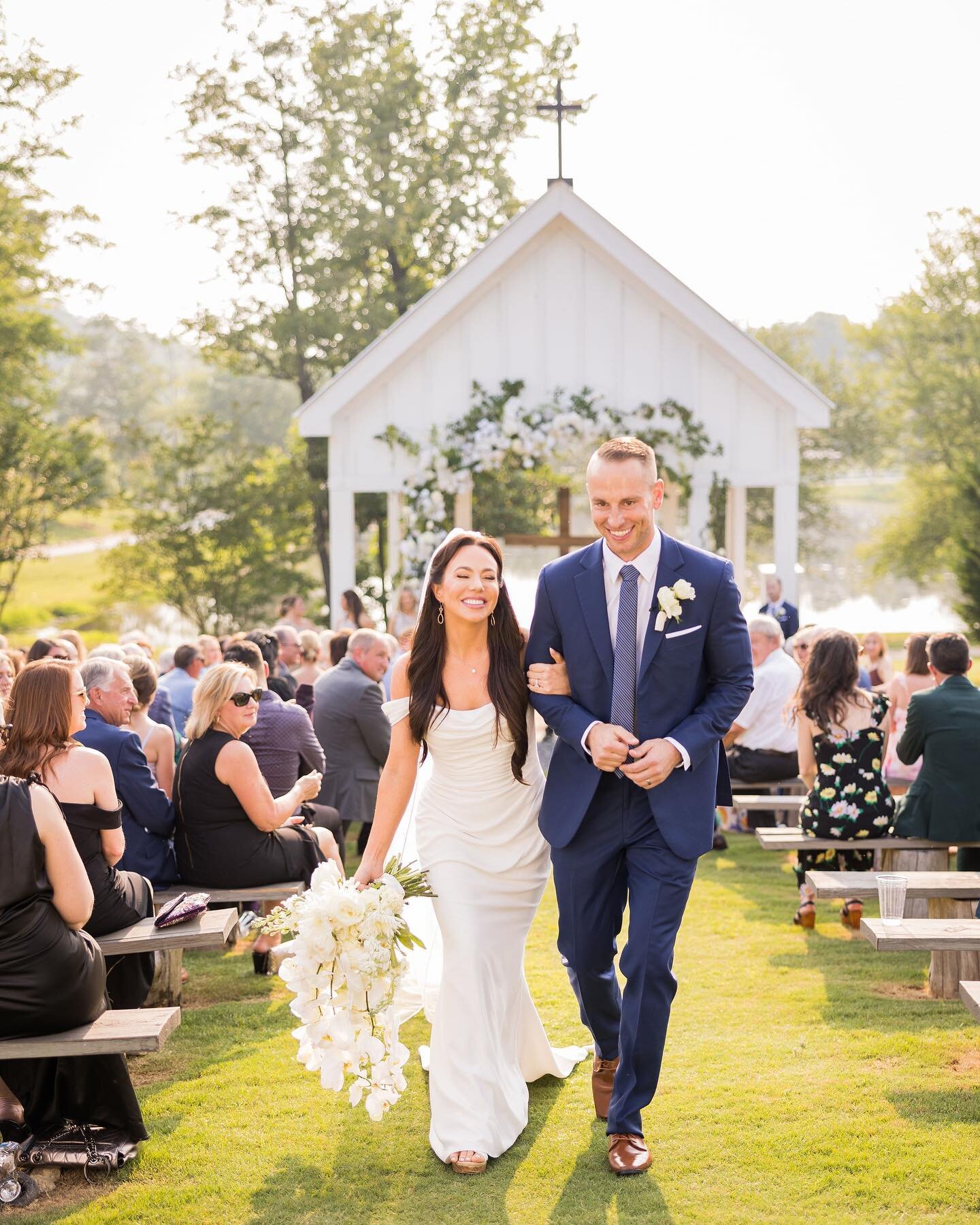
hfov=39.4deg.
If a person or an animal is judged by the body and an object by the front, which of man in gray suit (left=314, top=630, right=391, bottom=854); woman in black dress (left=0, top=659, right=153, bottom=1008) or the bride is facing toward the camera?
the bride

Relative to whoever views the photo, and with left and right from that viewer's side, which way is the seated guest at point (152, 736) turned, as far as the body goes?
facing away from the viewer and to the right of the viewer

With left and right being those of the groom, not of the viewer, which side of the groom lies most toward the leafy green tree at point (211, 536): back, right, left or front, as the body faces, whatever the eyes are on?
back

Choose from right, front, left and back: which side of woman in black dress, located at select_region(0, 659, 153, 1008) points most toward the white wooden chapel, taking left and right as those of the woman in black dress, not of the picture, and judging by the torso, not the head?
front

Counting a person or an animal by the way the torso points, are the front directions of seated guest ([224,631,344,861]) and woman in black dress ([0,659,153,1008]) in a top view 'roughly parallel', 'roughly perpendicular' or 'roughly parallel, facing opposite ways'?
roughly parallel

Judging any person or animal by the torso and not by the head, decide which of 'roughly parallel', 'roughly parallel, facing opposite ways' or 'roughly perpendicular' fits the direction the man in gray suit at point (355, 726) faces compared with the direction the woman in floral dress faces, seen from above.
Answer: roughly parallel

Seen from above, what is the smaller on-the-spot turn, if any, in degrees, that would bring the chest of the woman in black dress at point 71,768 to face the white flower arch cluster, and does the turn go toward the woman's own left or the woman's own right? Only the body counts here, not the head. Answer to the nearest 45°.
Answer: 0° — they already face it

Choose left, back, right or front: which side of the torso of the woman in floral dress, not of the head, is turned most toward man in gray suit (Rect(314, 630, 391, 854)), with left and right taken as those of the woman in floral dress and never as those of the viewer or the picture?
left

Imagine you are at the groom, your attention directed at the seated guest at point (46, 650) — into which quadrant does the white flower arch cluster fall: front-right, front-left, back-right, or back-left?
front-right

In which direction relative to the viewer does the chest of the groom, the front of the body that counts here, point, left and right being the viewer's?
facing the viewer

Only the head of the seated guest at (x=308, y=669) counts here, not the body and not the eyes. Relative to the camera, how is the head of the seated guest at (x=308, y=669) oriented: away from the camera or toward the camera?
away from the camera

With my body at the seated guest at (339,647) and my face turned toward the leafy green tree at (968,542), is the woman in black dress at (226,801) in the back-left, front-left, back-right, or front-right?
back-right

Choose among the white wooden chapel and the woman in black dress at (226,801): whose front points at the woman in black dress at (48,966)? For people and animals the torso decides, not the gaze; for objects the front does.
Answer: the white wooden chapel

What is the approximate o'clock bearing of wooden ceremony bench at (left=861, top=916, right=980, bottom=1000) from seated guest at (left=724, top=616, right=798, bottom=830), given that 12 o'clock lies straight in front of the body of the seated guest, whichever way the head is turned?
The wooden ceremony bench is roughly at 7 o'clock from the seated guest.

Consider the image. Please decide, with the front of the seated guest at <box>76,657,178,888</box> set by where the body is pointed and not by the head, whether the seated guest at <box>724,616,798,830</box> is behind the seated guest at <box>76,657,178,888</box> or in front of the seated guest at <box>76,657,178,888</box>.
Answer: in front

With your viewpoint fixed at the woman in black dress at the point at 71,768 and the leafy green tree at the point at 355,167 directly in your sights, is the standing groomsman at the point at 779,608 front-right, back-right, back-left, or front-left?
front-right

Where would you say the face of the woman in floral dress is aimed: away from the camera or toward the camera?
away from the camera

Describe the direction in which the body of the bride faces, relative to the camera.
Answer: toward the camera
